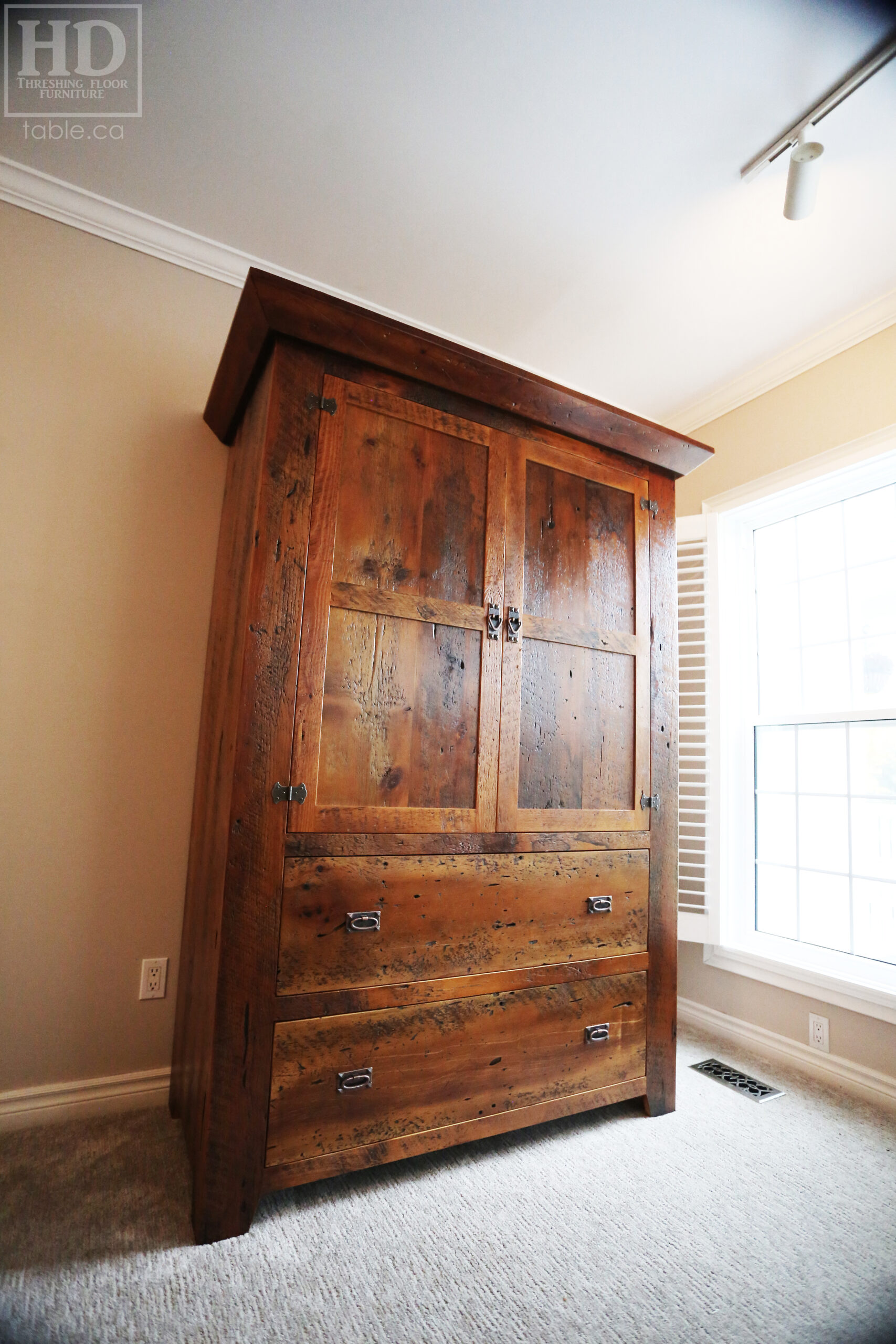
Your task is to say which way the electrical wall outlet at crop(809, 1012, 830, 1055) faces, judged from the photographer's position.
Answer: facing the viewer and to the left of the viewer

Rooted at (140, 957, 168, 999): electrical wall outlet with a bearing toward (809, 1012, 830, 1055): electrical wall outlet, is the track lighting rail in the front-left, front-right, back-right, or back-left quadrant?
front-right

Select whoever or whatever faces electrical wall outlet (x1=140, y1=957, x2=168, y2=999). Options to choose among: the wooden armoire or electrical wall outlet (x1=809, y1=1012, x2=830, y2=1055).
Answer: electrical wall outlet (x1=809, y1=1012, x2=830, y2=1055)

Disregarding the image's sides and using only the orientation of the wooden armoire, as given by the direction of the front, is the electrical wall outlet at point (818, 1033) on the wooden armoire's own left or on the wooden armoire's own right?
on the wooden armoire's own left

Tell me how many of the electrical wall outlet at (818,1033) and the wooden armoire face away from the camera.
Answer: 0

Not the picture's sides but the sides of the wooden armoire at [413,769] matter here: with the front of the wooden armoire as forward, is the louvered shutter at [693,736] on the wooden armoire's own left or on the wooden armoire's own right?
on the wooden armoire's own left

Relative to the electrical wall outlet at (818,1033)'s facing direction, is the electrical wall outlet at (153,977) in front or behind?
in front

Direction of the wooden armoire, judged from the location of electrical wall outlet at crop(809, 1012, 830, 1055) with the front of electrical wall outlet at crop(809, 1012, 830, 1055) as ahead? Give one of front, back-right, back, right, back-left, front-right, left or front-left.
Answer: front

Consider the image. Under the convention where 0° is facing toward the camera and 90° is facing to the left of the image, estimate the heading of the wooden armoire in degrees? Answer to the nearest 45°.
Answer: approximately 315°
